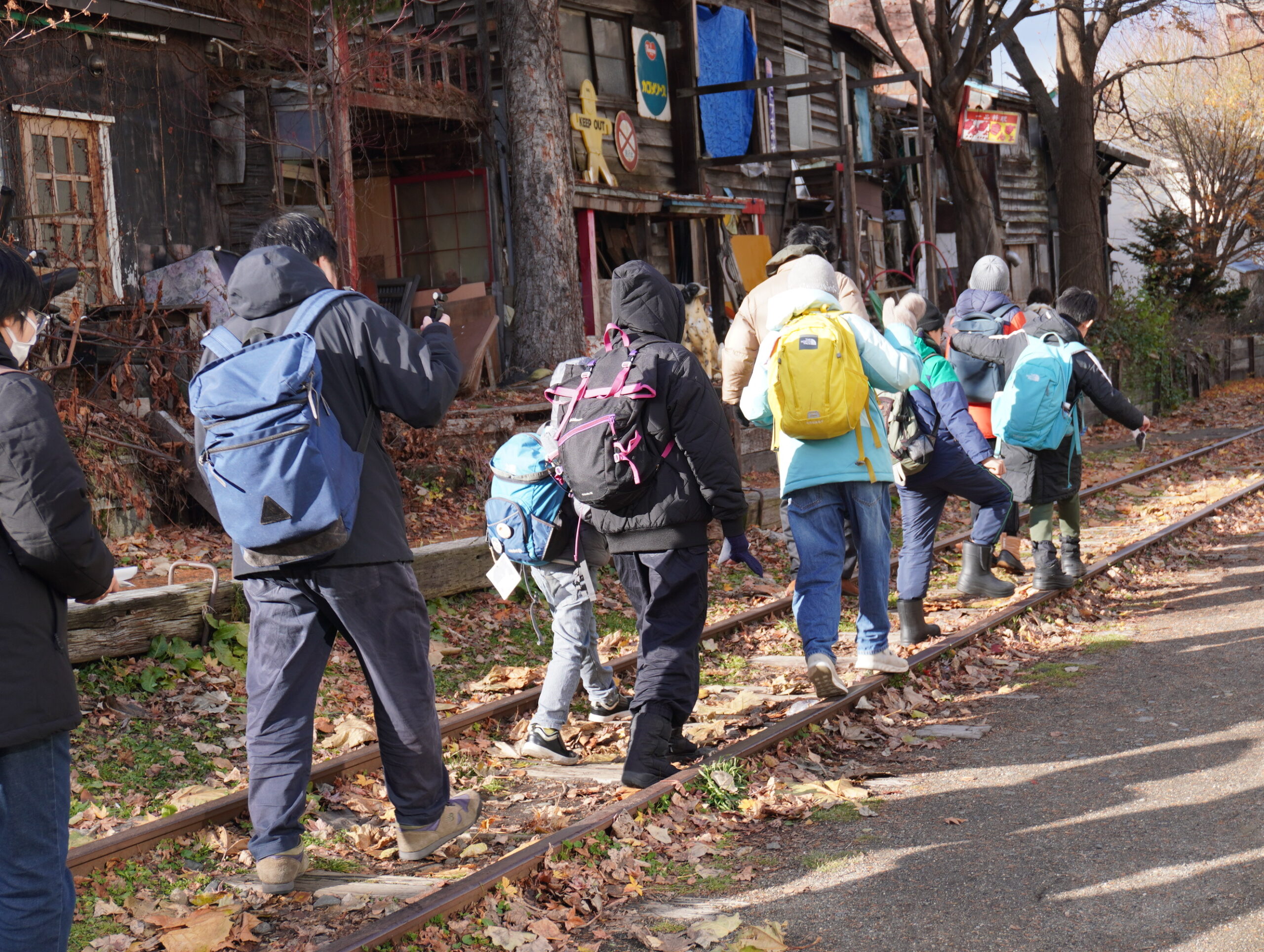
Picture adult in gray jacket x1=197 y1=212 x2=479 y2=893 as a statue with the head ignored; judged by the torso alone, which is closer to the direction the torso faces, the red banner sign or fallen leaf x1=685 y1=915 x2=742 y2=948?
the red banner sign

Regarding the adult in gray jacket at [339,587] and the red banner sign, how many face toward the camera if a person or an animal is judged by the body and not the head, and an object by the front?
1

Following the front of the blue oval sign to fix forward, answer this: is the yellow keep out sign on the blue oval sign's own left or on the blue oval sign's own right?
on the blue oval sign's own right

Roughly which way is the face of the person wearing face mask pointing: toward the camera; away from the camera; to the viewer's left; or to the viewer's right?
to the viewer's right

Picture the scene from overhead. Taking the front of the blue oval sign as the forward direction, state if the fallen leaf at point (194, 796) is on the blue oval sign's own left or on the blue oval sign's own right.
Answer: on the blue oval sign's own right

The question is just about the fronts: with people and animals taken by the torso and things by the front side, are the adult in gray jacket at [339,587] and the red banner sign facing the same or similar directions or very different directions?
very different directions

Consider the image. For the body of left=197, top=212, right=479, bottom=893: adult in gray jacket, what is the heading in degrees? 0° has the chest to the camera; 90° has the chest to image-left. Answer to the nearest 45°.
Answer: approximately 225°

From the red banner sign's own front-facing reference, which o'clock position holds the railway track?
The railway track is roughly at 12 o'clock from the red banner sign.

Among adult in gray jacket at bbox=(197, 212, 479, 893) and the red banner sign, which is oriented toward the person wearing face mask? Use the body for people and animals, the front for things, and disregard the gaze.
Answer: the red banner sign

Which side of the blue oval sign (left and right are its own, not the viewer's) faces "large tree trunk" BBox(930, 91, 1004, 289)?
left
